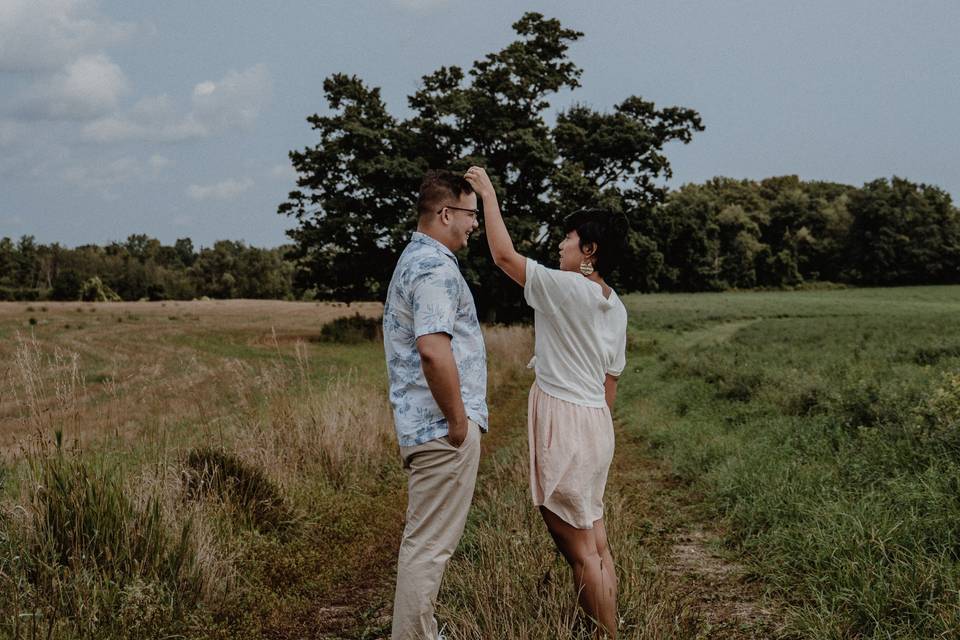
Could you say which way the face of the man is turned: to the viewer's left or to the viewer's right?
to the viewer's right

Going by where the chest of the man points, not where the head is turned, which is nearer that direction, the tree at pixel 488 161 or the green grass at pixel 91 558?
the tree

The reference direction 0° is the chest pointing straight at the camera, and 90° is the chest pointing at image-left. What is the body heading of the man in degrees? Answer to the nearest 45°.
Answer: approximately 270°

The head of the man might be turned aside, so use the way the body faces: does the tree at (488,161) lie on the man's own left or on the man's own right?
on the man's own left

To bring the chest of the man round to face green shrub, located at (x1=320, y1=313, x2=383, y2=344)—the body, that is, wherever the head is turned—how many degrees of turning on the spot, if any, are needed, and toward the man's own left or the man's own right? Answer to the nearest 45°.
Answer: approximately 90° to the man's own left

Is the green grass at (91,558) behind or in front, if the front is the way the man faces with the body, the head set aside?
behind
